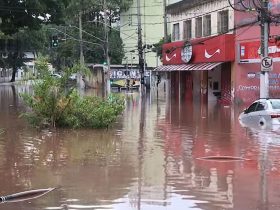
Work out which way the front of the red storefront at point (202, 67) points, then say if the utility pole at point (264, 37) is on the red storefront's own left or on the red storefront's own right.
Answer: on the red storefront's own left

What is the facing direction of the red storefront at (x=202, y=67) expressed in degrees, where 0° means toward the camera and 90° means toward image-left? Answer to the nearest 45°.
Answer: approximately 45°

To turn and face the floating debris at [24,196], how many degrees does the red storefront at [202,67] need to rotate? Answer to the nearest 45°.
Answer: approximately 45° to its left

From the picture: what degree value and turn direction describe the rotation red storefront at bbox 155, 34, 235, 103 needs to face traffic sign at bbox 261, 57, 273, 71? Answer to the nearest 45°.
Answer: approximately 45° to its left

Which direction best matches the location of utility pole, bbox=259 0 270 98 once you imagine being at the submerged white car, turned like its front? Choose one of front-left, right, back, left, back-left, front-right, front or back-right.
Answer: front-right

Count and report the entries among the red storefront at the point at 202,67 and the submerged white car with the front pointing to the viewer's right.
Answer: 0

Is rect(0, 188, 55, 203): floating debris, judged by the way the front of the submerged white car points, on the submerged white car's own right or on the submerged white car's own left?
on the submerged white car's own left

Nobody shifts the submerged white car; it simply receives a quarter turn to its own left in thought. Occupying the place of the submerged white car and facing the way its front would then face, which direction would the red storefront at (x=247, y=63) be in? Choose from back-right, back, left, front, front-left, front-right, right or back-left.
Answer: back-right

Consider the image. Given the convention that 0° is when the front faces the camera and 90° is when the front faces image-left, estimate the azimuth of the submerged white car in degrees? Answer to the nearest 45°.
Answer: approximately 135°

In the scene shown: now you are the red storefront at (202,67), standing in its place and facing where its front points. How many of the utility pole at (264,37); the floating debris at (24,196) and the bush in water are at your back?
0

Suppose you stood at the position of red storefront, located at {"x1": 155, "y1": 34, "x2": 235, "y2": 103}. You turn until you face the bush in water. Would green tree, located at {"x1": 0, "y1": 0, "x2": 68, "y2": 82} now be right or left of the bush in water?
right

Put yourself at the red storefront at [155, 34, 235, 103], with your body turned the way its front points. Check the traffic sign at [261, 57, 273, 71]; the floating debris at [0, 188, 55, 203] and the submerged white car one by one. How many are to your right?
0
